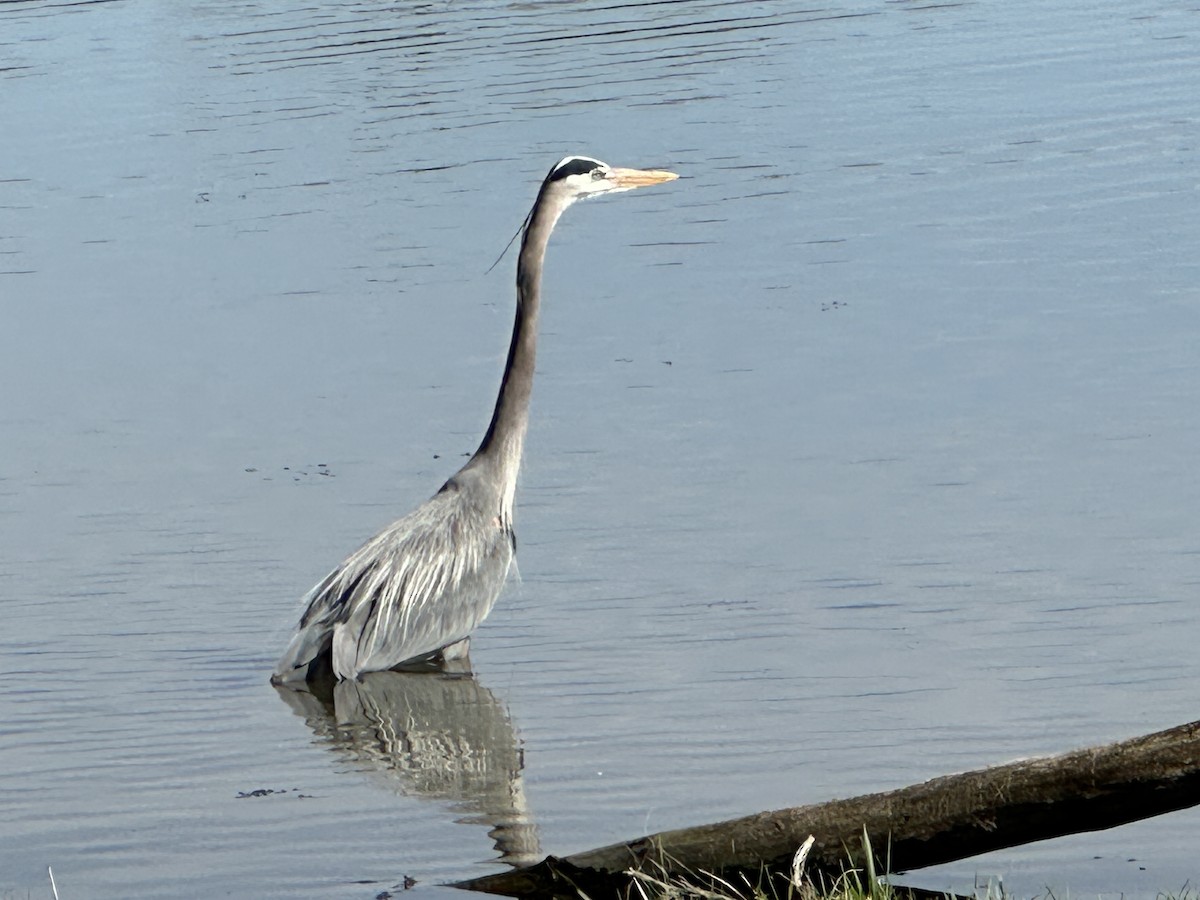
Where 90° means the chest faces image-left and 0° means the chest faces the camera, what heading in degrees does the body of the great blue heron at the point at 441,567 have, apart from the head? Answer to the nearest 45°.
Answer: approximately 270°

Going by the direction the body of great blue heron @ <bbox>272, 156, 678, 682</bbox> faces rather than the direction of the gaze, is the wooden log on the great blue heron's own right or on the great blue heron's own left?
on the great blue heron's own right
